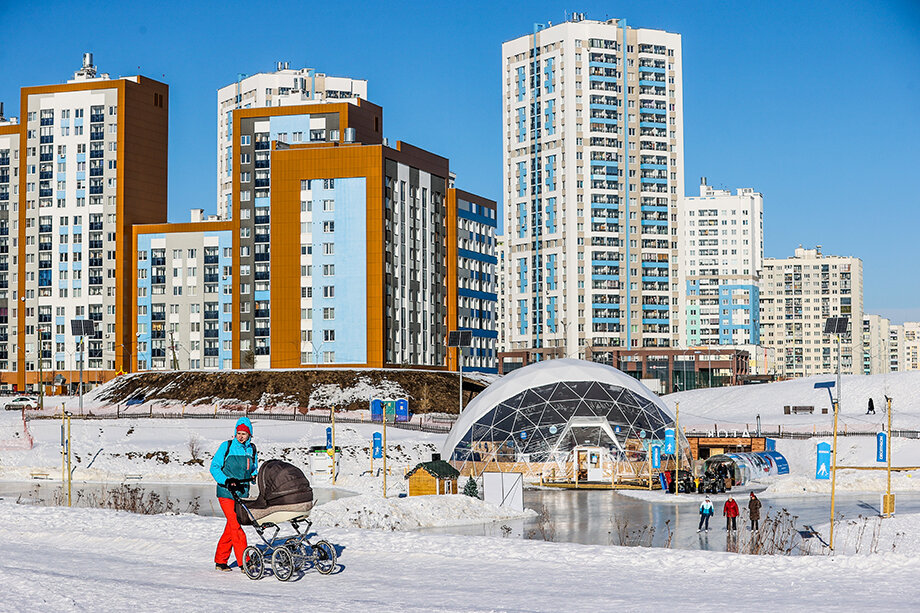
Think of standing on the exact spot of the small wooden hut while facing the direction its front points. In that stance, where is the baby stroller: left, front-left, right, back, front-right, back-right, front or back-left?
front-right

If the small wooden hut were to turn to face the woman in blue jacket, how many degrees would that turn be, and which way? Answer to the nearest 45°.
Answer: approximately 45° to its right

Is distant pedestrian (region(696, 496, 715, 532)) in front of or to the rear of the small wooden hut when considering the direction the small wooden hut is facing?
in front

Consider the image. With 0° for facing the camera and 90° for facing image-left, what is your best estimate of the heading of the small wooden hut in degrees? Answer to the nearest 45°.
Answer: approximately 315°

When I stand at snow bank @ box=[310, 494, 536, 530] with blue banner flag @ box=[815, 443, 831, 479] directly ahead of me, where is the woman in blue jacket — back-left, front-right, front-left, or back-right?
back-right
